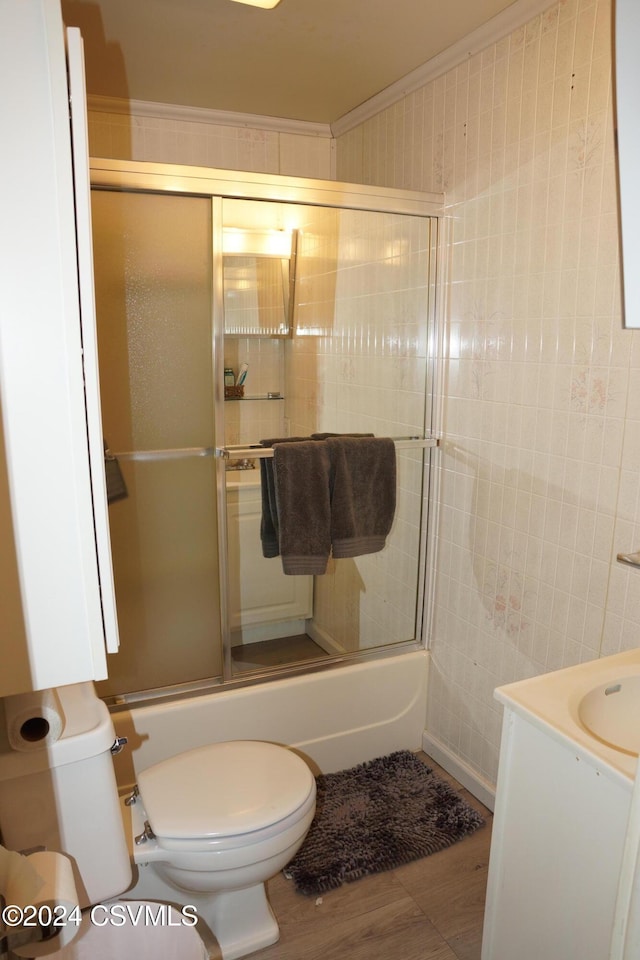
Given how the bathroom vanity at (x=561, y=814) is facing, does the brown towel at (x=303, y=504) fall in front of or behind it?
in front

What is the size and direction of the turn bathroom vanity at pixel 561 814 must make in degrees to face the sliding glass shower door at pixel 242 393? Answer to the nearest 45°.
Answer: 0° — it already faces it

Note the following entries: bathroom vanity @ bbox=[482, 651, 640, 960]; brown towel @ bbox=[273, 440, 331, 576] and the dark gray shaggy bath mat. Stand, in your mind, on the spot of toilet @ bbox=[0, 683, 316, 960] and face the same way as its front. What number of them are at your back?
0

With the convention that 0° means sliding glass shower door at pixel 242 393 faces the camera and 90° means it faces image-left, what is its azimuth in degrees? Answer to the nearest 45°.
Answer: approximately 315°

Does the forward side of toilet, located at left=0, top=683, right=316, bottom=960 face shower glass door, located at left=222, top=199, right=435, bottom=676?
no

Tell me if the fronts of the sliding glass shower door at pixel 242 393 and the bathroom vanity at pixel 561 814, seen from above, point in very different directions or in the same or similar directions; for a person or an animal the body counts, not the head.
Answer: very different directions

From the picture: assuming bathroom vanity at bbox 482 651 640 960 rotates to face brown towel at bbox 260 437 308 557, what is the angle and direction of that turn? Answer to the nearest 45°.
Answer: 0° — it already faces it

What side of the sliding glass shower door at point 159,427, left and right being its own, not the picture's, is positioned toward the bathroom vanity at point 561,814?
front

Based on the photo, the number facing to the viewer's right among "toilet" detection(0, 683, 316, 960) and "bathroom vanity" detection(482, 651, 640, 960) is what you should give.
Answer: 1

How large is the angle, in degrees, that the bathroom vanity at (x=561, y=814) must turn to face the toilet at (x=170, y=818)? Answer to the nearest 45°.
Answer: approximately 45° to its left

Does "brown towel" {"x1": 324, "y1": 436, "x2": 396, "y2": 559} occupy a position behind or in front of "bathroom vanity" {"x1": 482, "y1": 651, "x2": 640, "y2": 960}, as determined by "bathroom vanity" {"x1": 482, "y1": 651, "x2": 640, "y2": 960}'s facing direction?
in front

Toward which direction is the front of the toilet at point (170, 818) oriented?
to the viewer's right

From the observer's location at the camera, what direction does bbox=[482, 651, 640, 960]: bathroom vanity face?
facing away from the viewer and to the left of the viewer

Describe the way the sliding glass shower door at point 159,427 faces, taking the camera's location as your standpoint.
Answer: facing the viewer and to the right of the viewer

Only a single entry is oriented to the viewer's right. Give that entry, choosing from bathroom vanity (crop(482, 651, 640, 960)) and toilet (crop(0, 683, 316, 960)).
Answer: the toilet

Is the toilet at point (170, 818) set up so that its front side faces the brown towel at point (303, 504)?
no
